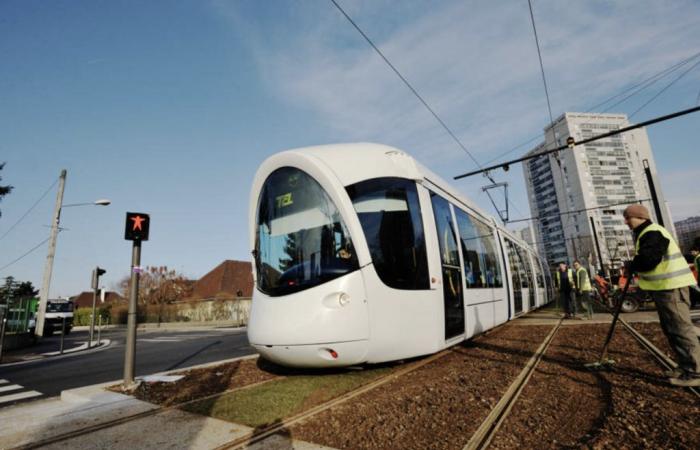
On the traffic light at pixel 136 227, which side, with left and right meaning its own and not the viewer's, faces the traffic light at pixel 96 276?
back

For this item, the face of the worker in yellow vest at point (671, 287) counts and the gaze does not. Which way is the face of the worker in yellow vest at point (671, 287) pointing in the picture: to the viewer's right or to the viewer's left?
to the viewer's left

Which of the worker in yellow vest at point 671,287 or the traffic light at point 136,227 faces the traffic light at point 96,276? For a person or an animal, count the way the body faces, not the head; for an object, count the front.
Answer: the worker in yellow vest

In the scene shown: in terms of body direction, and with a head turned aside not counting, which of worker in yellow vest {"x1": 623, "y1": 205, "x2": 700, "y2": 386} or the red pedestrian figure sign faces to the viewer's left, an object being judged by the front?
the worker in yellow vest

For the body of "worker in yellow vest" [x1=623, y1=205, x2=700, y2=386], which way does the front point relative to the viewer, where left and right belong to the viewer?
facing to the left of the viewer

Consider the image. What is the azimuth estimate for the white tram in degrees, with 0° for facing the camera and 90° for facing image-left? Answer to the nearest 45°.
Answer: approximately 45°

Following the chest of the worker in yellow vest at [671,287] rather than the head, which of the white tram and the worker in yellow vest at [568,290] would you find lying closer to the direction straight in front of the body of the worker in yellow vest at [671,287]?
the white tram
